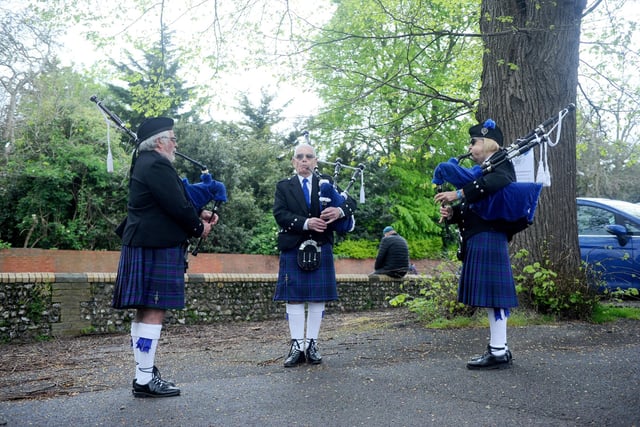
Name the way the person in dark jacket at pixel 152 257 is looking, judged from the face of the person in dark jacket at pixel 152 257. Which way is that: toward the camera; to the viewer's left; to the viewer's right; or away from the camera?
to the viewer's right

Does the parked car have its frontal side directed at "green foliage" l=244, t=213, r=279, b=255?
no

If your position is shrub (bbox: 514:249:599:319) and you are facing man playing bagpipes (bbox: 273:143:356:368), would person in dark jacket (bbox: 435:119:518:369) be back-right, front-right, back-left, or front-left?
front-left

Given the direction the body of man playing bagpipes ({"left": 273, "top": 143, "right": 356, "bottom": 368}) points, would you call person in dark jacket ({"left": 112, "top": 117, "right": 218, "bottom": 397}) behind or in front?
in front

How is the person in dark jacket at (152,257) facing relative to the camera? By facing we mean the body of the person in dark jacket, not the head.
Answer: to the viewer's right

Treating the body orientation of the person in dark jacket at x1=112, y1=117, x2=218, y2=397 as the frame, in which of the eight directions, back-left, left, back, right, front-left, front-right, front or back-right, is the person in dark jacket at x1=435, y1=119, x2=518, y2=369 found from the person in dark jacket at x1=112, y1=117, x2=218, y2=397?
front

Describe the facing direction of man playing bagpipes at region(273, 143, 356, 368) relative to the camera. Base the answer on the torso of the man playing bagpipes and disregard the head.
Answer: toward the camera

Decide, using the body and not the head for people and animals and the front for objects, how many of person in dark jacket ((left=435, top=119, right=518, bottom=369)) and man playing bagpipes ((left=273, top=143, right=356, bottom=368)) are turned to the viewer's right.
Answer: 0

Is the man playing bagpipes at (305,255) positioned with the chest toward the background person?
no

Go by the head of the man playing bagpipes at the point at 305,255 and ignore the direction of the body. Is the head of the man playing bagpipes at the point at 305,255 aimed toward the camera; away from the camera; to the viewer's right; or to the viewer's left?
toward the camera

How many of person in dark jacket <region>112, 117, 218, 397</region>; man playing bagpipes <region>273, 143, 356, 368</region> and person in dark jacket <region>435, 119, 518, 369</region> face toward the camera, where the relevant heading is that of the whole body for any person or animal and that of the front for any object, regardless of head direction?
1

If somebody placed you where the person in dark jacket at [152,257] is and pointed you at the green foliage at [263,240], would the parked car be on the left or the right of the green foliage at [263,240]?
right

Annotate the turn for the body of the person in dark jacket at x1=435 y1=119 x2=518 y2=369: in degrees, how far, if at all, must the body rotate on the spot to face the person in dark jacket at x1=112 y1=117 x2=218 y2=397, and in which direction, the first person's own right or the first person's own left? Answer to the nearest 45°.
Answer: approximately 45° to the first person's own left

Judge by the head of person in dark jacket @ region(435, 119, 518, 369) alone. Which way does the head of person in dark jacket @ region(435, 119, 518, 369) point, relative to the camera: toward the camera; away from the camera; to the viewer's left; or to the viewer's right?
to the viewer's left

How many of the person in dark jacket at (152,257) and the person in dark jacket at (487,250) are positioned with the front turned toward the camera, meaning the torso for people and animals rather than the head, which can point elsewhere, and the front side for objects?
0

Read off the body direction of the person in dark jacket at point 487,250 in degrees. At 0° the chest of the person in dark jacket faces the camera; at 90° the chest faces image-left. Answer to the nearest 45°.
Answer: approximately 90°

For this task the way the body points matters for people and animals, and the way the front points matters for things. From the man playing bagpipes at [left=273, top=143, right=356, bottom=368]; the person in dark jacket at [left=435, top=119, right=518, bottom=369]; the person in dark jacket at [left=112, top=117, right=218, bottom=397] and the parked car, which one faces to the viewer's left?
the person in dark jacket at [left=435, top=119, right=518, bottom=369]

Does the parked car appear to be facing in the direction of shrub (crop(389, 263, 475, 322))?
no
